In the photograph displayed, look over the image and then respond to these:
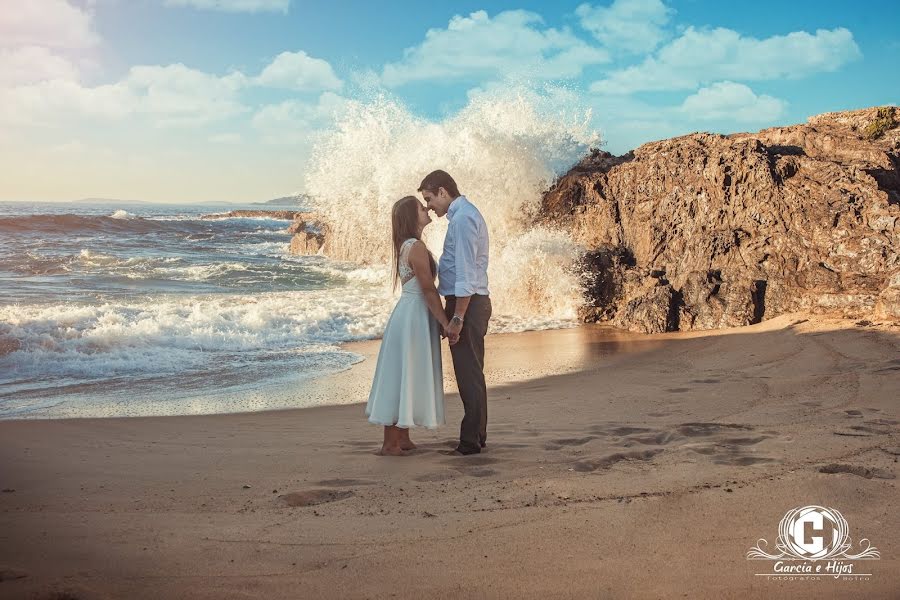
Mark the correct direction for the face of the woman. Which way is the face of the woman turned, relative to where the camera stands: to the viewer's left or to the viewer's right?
to the viewer's right

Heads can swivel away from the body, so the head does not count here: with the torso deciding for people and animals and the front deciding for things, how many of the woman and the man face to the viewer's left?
1

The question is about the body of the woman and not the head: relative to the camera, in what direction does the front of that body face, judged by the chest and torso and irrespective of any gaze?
to the viewer's right

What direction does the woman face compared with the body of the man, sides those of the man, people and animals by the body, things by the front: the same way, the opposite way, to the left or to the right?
the opposite way

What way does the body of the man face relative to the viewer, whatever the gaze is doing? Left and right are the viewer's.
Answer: facing to the left of the viewer

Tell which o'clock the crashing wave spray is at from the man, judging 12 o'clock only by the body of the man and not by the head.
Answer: The crashing wave spray is roughly at 3 o'clock from the man.

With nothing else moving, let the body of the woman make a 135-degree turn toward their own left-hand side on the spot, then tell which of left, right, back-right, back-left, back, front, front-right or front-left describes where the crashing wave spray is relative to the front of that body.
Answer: front-right

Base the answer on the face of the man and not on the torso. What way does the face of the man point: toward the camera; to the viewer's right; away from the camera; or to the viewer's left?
to the viewer's left
